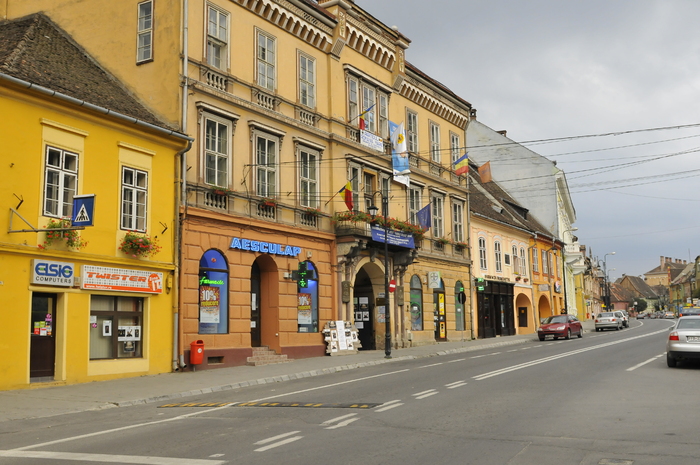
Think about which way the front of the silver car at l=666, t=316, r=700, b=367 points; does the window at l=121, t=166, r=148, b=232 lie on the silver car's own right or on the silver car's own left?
on the silver car's own left

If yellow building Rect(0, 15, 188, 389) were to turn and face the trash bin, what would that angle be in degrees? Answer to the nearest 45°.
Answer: approximately 90° to its left

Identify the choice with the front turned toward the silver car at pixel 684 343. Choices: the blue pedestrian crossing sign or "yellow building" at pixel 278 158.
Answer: the yellow building

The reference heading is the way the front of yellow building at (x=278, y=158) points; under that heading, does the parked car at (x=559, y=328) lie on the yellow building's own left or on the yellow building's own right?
on the yellow building's own left

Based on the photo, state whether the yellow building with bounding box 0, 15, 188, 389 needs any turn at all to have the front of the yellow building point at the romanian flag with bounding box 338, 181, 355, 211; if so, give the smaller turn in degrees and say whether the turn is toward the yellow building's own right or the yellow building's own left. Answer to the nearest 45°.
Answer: approximately 90° to the yellow building's own left

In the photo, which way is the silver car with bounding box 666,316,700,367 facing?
away from the camera

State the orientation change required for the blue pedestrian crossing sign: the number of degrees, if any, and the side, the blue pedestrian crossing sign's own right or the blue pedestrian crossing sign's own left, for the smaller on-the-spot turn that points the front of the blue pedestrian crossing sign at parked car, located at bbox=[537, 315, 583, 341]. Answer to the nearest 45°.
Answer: approximately 180°

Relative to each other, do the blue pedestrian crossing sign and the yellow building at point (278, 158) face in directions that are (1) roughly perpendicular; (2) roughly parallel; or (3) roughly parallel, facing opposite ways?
roughly perpendicular

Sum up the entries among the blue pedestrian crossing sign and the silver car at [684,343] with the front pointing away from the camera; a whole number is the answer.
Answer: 1

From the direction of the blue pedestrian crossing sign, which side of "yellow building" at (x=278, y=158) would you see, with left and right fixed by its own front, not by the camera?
right

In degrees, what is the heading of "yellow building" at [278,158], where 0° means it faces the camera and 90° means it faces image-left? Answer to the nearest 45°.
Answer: approximately 315°

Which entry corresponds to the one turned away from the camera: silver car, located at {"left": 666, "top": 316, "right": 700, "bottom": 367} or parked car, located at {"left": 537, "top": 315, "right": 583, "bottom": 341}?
the silver car

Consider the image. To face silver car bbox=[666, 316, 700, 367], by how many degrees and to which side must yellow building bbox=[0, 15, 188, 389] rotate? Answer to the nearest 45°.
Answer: approximately 45° to its left

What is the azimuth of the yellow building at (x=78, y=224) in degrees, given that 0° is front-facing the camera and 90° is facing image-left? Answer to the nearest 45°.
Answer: approximately 315°

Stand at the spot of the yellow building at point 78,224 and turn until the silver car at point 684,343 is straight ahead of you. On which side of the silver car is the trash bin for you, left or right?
left

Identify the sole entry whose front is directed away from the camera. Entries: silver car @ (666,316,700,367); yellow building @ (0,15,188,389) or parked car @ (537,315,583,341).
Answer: the silver car

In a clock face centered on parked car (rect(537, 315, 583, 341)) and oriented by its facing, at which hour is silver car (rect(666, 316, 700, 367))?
The silver car is roughly at 10 o'clock from the parked car.

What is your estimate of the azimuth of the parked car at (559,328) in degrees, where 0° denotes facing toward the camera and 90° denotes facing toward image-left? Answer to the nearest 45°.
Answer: approximately 45°
